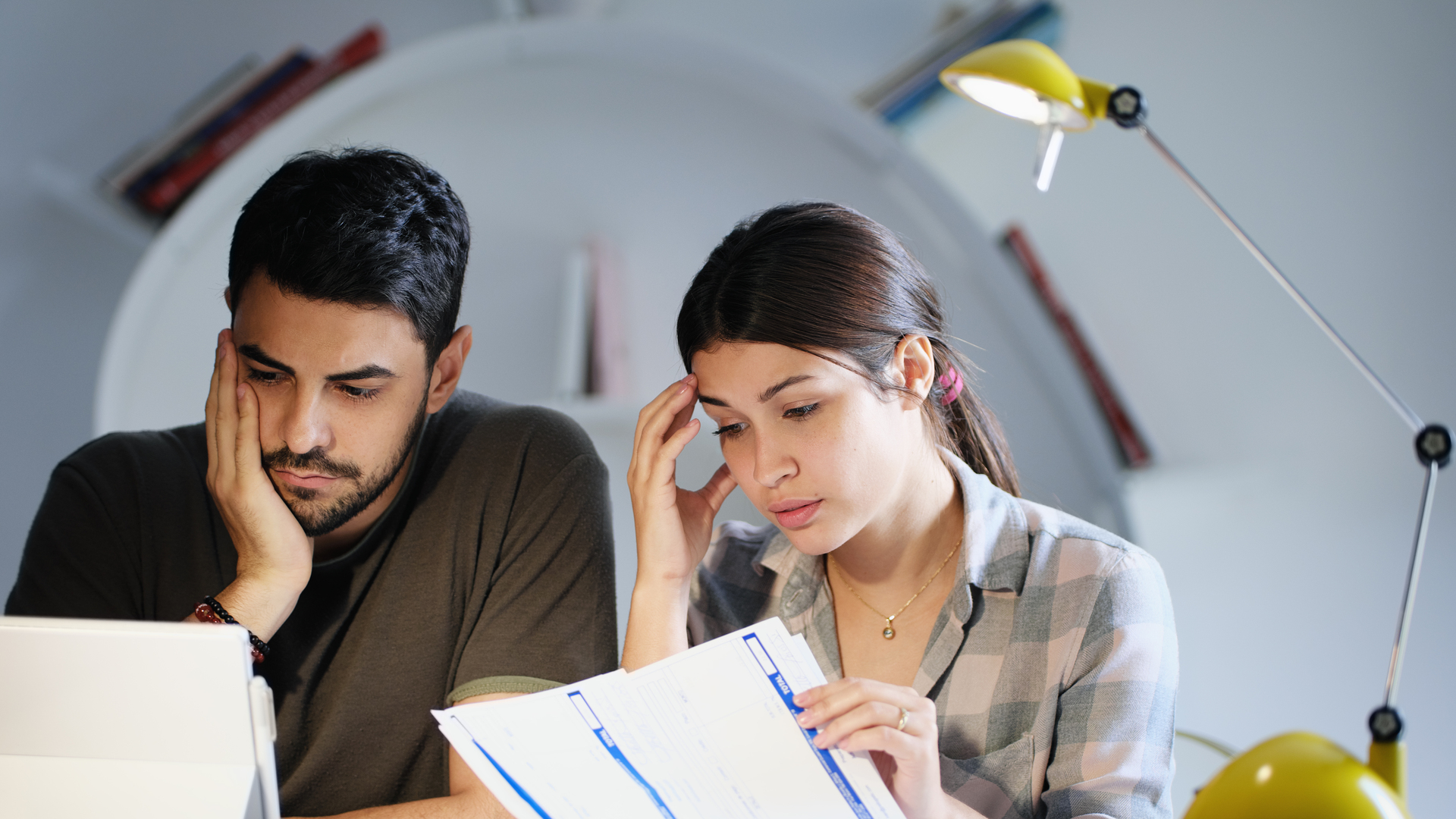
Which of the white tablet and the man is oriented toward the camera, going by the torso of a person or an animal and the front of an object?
the man

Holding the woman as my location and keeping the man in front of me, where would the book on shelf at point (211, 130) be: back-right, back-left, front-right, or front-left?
front-right

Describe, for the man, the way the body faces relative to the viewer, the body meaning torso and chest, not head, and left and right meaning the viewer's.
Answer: facing the viewer

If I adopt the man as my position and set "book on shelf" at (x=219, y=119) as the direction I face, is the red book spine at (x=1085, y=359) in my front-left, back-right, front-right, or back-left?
front-right

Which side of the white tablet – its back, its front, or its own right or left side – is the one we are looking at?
back

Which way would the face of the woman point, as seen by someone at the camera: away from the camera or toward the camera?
toward the camera

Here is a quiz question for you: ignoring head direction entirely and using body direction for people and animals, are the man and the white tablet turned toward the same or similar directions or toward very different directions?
very different directions

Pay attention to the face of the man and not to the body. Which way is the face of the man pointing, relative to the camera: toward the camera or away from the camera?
toward the camera

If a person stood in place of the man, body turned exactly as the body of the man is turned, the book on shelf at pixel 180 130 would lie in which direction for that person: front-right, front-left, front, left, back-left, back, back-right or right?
back

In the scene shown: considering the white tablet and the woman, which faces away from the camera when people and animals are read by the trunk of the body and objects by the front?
the white tablet

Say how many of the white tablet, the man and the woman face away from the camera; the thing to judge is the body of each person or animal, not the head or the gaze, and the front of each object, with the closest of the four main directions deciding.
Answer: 1

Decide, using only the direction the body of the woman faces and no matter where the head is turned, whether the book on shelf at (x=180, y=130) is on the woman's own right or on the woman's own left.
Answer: on the woman's own right

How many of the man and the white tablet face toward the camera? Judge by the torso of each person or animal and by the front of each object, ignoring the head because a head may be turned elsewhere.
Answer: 1

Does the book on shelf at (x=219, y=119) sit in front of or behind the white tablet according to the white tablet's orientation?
in front

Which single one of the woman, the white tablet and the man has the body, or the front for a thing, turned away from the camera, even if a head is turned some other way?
the white tablet
